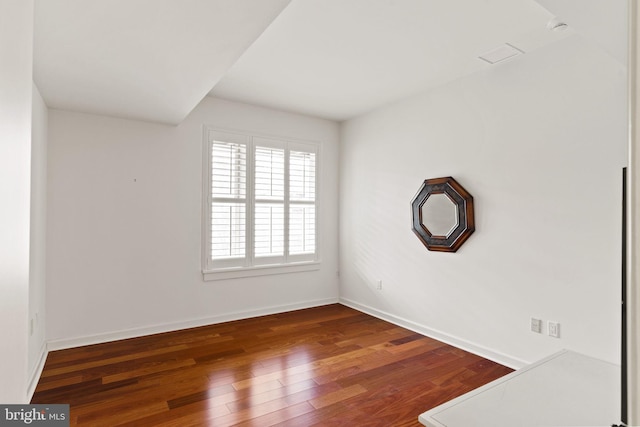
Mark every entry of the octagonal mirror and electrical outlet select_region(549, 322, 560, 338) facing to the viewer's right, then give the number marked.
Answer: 0

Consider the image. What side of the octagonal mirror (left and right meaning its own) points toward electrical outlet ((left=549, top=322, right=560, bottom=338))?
left

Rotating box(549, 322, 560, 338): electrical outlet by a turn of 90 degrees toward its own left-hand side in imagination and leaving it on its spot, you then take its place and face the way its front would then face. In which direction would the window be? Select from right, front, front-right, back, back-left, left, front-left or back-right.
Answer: back-right

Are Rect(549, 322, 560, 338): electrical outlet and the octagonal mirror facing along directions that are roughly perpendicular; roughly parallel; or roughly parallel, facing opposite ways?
roughly parallel

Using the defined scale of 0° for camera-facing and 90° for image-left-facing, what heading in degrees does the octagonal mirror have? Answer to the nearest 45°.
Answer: approximately 45°

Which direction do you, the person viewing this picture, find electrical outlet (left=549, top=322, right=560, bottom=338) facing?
facing the viewer and to the left of the viewer

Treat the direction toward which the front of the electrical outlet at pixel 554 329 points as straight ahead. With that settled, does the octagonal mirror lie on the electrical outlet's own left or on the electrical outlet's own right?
on the electrical outlet's own right

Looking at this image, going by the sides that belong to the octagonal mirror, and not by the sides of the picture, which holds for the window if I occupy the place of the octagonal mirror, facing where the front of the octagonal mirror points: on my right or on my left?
on my right
